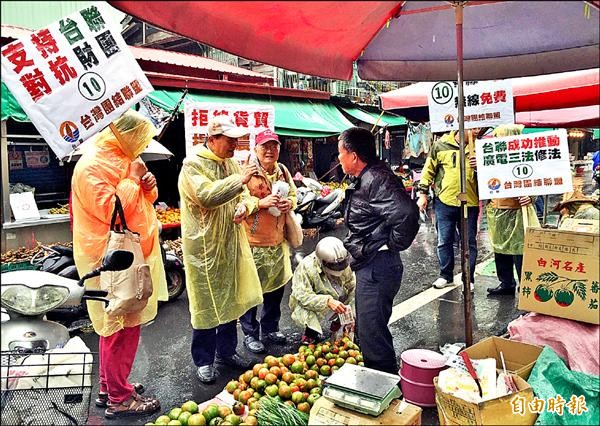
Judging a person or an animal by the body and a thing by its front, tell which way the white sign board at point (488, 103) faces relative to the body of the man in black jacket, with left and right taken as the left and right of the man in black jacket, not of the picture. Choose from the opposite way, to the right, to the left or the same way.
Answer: to the left

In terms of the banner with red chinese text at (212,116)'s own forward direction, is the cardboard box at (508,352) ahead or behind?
ahead

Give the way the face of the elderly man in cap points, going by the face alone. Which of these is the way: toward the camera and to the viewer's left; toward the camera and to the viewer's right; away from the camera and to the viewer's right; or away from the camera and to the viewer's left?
toward the camera and to the viewer's right

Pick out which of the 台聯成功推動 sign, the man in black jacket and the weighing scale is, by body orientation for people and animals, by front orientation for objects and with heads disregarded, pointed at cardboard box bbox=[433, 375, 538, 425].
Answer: the 台聯成功推動 sign

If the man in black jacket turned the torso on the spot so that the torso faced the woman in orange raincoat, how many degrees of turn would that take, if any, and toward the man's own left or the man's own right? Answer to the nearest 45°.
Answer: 0° — they already face them

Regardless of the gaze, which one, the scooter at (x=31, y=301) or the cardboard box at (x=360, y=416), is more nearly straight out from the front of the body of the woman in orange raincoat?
the cardboard box

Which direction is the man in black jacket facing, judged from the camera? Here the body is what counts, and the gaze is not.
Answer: to the viewer's left

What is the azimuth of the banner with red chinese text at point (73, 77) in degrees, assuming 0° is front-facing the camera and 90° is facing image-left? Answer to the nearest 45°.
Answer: approximately 0°

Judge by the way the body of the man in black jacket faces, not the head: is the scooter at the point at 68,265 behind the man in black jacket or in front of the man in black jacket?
in front

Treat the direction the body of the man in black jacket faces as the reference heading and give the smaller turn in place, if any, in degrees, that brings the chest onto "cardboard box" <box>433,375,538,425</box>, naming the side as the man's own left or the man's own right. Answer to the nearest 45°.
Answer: approximately 135° to the man's own left

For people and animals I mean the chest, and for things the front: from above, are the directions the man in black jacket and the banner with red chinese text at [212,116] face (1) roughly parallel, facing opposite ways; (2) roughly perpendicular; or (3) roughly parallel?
roughly perpendicular

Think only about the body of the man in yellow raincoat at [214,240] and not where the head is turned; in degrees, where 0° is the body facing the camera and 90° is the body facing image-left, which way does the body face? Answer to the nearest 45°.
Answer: approximately 315°
